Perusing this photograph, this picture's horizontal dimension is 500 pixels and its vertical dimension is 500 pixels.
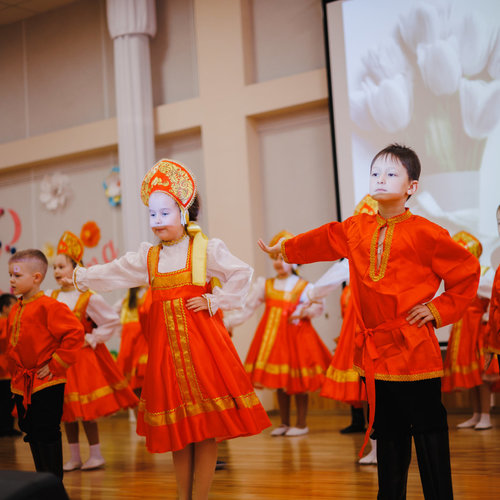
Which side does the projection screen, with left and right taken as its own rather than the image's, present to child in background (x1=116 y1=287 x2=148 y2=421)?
right

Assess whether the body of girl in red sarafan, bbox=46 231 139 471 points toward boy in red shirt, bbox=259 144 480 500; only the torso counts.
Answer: no

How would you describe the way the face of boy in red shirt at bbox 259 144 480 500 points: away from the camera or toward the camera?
toward the camera

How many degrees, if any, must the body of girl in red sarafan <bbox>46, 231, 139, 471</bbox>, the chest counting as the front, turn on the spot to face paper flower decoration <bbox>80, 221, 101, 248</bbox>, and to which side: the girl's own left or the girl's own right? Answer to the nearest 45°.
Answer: approximately 135° to the girl's own right

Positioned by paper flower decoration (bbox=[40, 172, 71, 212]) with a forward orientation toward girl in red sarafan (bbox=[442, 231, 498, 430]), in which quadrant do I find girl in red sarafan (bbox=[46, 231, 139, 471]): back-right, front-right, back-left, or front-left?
front-right

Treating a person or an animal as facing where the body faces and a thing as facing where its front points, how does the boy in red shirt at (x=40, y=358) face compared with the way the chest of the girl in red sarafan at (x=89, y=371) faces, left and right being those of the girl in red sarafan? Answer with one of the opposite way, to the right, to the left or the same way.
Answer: the same way

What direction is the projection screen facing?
toward the camera

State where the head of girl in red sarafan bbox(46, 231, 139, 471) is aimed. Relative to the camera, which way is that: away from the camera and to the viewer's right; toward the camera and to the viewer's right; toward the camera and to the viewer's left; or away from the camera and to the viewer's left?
toward the camera and to the viewer's left

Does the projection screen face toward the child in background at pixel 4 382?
no

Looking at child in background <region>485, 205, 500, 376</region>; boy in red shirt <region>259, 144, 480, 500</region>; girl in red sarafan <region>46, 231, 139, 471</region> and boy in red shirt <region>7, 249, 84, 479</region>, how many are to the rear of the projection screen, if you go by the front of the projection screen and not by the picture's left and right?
0

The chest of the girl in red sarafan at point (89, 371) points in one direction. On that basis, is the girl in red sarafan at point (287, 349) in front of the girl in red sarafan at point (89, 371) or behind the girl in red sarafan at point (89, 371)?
behind

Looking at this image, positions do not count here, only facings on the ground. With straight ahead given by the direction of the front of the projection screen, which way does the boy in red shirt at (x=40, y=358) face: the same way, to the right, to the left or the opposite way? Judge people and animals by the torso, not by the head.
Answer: the same way

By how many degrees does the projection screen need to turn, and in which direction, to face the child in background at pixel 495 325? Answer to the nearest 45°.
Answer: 0° — it already faces them

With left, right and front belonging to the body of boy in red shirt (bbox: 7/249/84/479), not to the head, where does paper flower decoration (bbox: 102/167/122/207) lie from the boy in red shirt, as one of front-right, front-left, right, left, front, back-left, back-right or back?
back-right

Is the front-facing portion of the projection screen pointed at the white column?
no

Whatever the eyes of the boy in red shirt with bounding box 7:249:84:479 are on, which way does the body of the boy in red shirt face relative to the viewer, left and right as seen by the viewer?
facing the viewer and to the left of the viewer

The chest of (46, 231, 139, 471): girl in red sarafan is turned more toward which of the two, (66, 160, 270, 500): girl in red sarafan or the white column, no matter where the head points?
the girl in red sarafan
